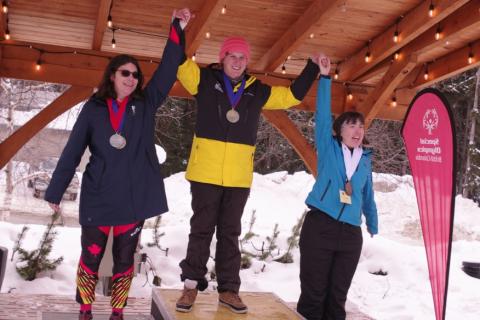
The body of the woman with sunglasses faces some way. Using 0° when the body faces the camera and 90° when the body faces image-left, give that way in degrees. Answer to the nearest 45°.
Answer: approximately 0°

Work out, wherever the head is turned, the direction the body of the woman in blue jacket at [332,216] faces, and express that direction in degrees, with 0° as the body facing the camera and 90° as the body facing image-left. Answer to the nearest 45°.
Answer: approximately 315°
